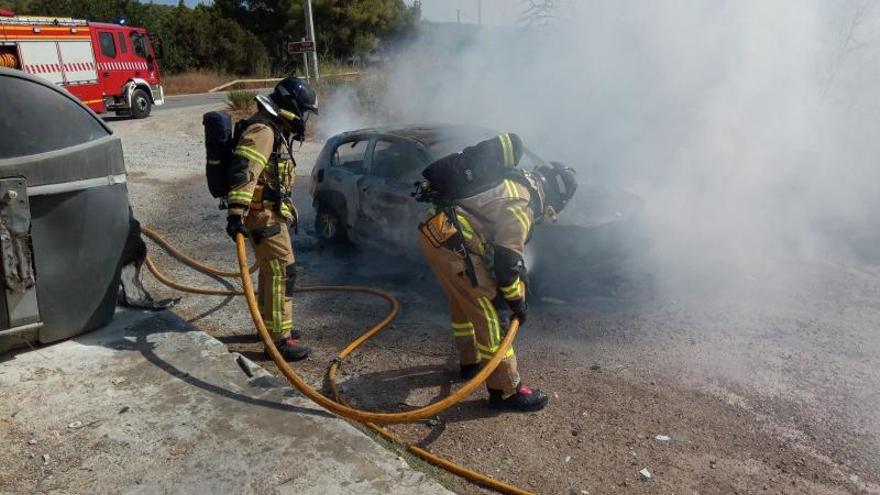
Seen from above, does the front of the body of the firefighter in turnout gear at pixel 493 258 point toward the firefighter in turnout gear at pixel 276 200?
no

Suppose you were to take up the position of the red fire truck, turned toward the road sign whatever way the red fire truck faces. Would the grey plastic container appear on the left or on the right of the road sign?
right

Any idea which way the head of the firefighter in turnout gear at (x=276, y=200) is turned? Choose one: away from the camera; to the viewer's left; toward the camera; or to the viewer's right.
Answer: to the viewer's right

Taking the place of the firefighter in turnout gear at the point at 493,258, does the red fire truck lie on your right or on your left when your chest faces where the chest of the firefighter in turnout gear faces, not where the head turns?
on your left

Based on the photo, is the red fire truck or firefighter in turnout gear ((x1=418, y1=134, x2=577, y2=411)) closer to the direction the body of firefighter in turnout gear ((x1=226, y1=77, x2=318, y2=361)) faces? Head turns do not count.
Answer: the firefighter in turnout gear

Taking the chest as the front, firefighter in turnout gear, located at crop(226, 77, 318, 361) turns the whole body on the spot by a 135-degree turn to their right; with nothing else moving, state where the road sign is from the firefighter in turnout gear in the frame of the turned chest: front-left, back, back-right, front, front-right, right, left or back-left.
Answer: back-right

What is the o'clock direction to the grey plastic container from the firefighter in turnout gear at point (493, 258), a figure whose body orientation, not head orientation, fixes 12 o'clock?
The grey plastic container is roughly at 6 o'clock from the firefighter in turnout gear.

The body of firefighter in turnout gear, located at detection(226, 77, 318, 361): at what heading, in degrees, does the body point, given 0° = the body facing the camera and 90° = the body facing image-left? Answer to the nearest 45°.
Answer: approximately 270°

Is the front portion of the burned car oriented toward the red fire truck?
no

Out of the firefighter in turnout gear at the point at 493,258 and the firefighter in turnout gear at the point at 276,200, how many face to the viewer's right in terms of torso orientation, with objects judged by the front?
2

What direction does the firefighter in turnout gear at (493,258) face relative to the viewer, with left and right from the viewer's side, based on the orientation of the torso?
facing to the right of the viewer

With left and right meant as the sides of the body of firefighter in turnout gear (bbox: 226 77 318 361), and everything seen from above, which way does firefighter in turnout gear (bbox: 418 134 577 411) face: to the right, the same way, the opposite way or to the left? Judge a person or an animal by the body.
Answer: the same way
